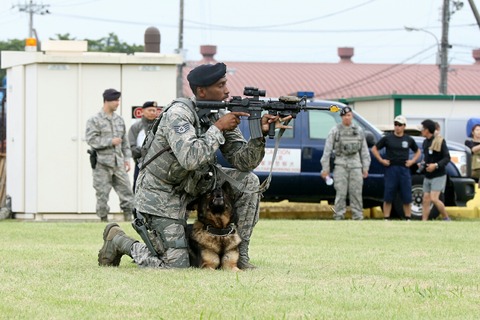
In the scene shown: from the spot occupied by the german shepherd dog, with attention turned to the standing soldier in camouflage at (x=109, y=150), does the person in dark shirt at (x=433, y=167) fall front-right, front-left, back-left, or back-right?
front-right

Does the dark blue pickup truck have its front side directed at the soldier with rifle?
no

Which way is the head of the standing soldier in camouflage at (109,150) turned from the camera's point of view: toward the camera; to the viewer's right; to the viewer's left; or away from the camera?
to the viewer's right

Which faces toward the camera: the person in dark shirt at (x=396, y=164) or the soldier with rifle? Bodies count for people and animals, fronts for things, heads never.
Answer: the person in dark shirt

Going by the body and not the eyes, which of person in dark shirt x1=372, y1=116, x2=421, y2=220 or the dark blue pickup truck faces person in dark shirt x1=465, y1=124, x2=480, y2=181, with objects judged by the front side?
the dark blue pickup truck

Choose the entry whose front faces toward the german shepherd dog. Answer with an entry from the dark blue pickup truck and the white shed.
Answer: the white shed

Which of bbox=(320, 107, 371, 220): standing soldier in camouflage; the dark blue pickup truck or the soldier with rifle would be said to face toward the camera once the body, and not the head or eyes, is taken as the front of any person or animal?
the standing soldier in camouflage

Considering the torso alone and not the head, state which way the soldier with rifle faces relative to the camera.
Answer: to the viewer's right

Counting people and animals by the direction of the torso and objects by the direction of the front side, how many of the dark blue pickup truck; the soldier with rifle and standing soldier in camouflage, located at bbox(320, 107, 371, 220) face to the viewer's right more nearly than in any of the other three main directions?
2

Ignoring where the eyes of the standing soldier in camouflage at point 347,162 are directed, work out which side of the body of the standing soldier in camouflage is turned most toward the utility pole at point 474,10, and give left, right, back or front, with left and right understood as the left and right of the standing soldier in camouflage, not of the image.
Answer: back

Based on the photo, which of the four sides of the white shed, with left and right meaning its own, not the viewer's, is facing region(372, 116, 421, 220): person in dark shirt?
left

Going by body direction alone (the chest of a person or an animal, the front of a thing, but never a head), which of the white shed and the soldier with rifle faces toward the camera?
the white shed

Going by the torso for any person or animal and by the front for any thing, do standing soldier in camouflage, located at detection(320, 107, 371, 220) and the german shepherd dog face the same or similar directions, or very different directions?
same or similar directions

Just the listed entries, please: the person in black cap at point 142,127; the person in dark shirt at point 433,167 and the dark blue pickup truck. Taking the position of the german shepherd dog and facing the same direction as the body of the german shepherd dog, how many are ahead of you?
0

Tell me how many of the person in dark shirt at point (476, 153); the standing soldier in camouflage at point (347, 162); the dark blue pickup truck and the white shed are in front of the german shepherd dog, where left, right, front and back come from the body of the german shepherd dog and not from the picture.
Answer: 0

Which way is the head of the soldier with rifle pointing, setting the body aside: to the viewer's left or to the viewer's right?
to the viewer's right

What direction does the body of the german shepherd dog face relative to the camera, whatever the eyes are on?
toward the camera

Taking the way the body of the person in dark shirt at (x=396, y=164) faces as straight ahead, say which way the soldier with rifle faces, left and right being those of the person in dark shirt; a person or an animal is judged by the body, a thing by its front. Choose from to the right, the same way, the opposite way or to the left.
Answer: to the left

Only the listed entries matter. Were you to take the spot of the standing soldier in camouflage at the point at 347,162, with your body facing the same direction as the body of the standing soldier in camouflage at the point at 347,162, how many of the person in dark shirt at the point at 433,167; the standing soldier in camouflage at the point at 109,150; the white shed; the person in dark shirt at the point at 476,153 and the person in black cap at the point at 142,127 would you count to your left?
2

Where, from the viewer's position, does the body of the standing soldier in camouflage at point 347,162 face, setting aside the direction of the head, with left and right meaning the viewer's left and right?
facing the viewer

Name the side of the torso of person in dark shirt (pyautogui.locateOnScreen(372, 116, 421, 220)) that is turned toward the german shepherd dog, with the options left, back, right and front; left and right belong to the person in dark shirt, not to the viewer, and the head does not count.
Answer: front

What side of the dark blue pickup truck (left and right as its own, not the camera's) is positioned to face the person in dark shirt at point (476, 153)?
front
